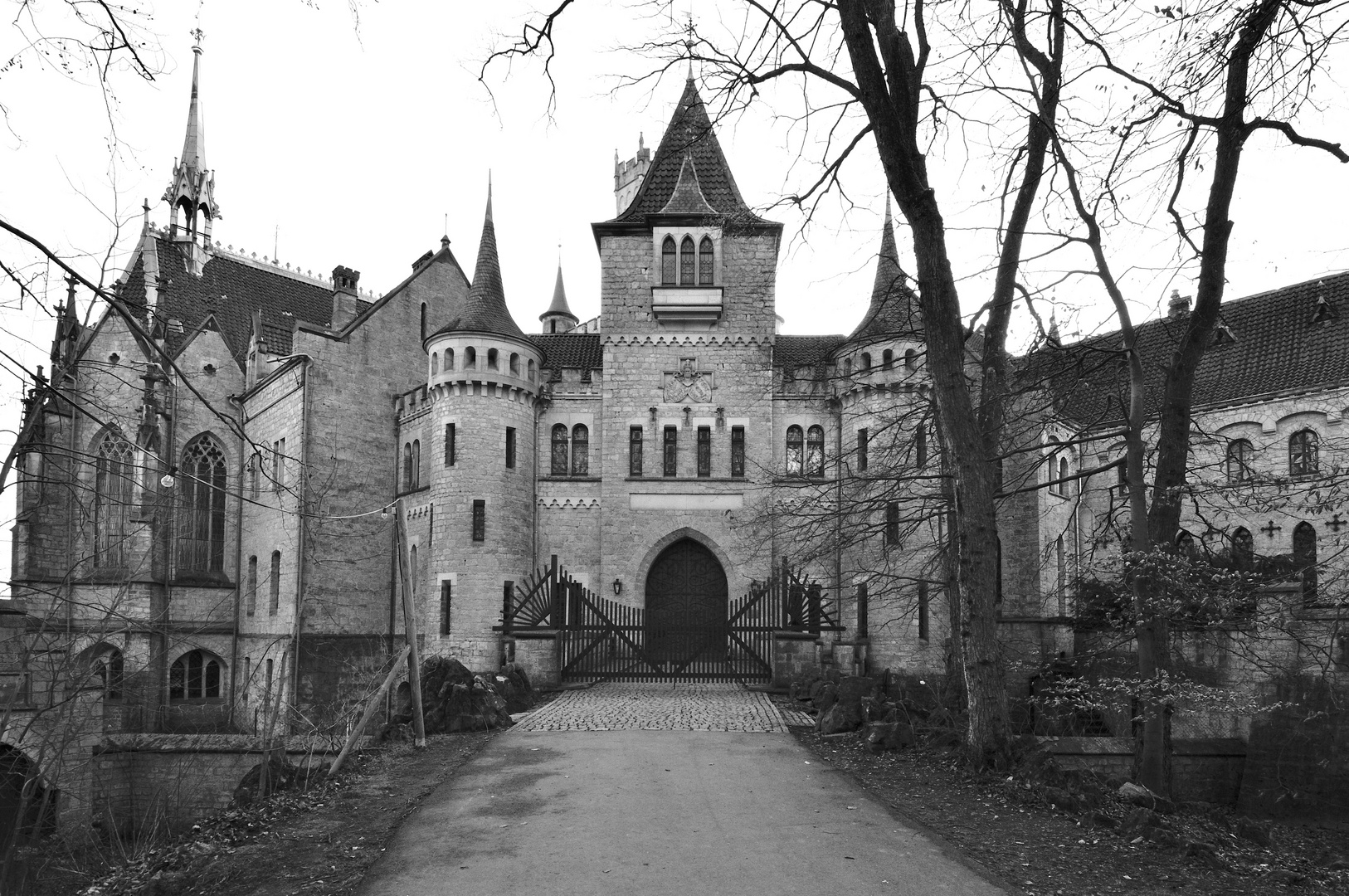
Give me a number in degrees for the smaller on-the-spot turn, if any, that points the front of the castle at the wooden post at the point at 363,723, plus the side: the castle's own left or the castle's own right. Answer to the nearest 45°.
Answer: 0° — it already faces it

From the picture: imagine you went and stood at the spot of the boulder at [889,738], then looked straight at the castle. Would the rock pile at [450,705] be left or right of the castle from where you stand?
left

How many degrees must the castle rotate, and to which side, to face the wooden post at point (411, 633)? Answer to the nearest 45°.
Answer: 0° — it already faces it

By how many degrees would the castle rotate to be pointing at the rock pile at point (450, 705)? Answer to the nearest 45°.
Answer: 0° — it already faces it

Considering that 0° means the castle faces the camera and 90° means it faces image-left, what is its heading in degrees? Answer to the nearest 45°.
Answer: approximately 0°

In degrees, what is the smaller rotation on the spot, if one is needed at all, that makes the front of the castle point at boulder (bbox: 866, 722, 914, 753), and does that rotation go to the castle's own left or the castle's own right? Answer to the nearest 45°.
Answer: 0° — it already faces it
